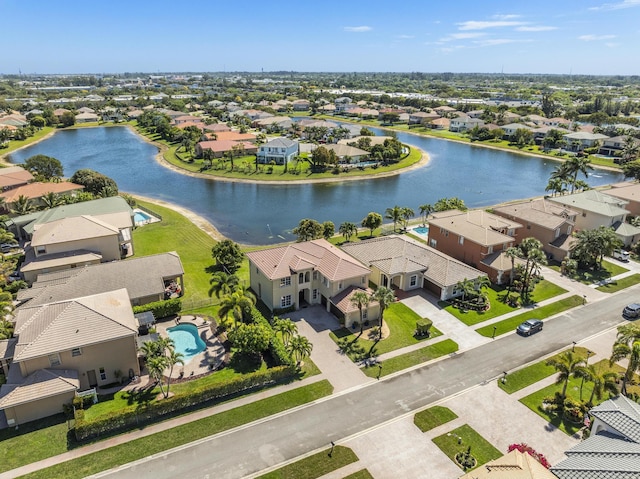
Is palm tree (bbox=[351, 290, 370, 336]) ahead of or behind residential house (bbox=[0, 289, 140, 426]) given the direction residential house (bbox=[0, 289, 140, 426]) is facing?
behind

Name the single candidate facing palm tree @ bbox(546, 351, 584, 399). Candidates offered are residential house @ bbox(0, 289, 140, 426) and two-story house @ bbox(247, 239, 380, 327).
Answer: the two-story house

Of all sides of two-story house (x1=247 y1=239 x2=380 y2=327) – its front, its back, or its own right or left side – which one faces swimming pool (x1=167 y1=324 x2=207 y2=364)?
right

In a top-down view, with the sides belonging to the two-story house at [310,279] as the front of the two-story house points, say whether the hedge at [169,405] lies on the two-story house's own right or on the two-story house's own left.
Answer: on the two-story house's own right

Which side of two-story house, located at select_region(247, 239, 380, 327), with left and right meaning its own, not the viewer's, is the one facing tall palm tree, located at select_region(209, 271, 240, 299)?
right

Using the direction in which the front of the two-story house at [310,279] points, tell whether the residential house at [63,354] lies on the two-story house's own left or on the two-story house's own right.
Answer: on the two-story house's own right

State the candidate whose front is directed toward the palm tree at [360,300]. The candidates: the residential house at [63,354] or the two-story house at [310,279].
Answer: the two-story house

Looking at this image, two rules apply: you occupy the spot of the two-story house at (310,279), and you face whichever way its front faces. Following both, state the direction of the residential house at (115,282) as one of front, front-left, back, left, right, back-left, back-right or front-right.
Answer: back-right
